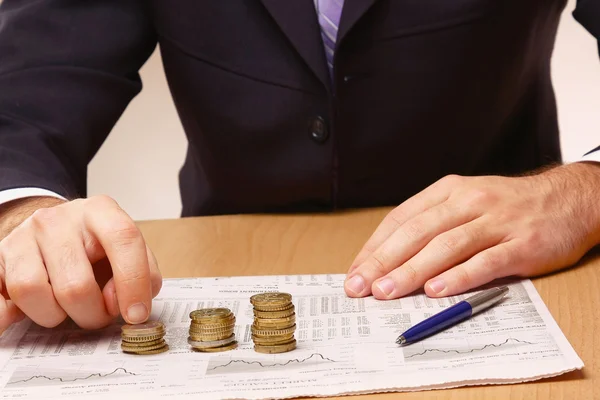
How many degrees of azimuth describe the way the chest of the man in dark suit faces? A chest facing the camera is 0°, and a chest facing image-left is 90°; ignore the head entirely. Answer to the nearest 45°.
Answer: approximately 0°

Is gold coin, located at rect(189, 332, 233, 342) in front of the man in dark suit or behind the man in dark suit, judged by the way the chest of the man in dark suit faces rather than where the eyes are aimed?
in front

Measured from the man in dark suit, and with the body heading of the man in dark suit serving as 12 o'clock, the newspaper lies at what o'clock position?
The newspaper is roughly at 12 o'clock from the man in dark suit.

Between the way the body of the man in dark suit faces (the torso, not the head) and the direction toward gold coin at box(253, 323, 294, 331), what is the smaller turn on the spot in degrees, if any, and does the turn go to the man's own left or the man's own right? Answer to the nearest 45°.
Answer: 0° — they already face it

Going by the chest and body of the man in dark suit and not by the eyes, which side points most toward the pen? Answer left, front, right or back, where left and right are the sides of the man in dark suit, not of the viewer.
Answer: front

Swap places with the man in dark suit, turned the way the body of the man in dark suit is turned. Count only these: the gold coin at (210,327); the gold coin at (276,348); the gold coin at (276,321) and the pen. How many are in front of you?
4

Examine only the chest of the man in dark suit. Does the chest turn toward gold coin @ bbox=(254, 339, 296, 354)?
yes

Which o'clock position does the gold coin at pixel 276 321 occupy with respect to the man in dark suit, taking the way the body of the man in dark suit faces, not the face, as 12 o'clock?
The gold coin is roughly at 12 o'clock from the man in dark suit.

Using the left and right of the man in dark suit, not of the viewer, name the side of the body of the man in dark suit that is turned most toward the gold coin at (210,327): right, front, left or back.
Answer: front
